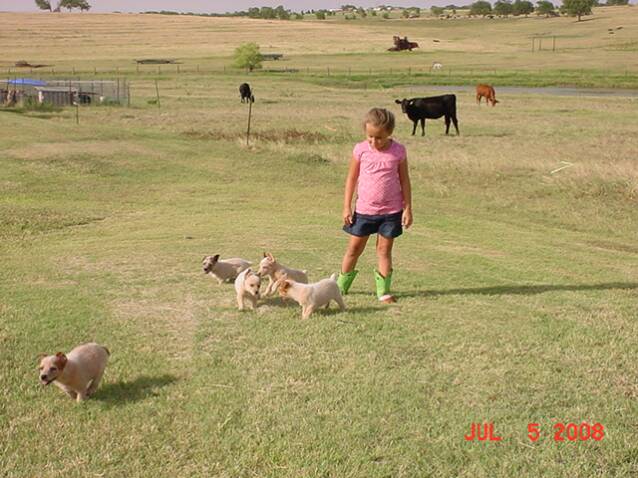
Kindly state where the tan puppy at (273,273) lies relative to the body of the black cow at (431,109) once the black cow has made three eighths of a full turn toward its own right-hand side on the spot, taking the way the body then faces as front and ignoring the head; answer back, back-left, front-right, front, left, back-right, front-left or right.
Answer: back-right

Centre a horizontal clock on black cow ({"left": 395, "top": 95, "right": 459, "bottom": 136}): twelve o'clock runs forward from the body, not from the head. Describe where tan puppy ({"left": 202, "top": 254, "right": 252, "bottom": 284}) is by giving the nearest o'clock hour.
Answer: The tan puppy is roughly at 9 o'clock from the black cow.

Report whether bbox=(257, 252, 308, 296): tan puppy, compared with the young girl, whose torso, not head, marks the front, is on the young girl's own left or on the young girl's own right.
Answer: on the young girl's own right

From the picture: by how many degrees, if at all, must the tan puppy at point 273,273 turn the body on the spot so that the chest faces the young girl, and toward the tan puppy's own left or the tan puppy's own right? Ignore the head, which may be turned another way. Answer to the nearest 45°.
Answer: approximately 180°

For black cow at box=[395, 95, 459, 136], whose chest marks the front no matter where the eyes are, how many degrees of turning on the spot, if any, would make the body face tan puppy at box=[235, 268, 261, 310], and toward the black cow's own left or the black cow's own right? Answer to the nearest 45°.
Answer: approximately 90° to the black cow's own left

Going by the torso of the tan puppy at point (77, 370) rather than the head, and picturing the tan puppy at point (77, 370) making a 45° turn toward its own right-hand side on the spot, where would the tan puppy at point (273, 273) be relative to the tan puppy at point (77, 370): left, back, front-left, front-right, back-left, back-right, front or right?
back-right

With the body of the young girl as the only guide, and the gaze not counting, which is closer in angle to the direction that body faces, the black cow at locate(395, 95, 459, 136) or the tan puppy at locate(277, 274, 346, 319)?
the tan puppy

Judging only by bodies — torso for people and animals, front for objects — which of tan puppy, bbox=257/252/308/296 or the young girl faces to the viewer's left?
the tan puppy

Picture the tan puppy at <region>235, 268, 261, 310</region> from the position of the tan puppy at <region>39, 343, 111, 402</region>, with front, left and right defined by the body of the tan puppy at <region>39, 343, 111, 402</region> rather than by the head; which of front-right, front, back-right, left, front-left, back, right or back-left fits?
back

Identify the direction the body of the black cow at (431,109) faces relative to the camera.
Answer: to the viewer's left

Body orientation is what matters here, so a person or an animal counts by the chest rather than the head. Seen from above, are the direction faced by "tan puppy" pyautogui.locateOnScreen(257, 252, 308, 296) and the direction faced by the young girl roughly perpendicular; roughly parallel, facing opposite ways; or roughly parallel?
roughly perpendicular

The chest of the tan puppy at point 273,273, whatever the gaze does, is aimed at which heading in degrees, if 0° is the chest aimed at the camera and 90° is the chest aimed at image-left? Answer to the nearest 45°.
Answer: approximately 90°

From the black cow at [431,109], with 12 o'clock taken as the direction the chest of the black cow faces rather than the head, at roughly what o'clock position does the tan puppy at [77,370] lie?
The tan puppy is roughly at 9 o'clock from the black cow.

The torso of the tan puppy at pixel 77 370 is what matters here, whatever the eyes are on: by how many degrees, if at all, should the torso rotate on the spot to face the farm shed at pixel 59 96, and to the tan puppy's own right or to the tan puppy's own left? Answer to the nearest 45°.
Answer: approximately 135° to the tan puppy's own right

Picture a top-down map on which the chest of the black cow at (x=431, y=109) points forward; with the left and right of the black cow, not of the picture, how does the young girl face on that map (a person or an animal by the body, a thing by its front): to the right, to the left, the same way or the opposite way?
to the left
